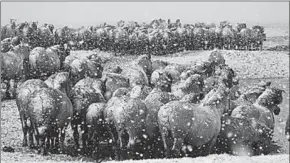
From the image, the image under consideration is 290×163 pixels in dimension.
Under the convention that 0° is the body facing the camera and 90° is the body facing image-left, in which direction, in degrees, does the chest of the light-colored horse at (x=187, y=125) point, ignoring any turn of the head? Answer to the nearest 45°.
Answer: approximately 225°
